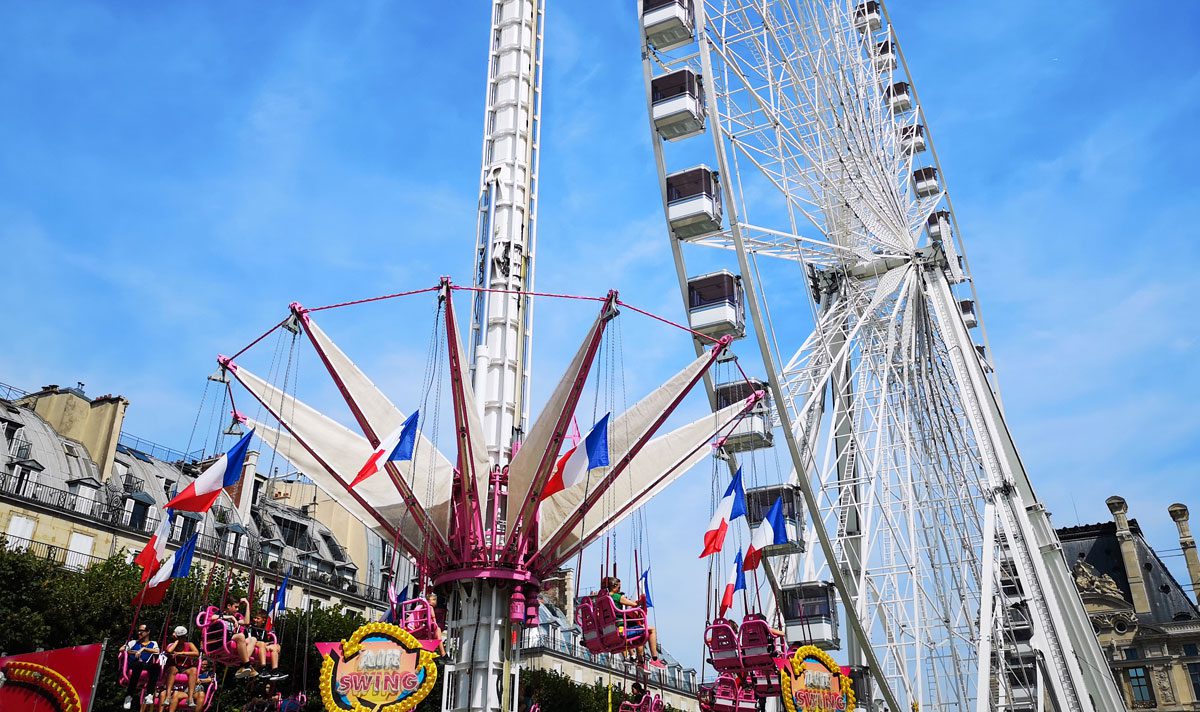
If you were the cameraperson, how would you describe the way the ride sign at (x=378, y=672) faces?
facing the viewer

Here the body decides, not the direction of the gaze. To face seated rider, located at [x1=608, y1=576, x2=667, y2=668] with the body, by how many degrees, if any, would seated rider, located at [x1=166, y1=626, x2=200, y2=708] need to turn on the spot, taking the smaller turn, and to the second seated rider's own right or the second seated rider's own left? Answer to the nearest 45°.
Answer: approximately 90° to the second seated rider's own left

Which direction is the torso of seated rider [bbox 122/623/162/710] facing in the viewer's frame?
toward the camera

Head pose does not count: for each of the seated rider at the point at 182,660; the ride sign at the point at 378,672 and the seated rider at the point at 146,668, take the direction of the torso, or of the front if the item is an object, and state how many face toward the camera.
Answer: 3

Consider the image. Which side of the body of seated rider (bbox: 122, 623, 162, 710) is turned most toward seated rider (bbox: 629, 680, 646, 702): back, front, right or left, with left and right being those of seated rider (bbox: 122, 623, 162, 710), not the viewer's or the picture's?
left

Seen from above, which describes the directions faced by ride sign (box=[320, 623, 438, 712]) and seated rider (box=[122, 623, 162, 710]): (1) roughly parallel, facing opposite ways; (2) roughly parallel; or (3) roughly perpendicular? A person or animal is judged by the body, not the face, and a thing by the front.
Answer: roughly parallel

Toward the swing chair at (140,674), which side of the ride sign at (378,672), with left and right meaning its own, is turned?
right
